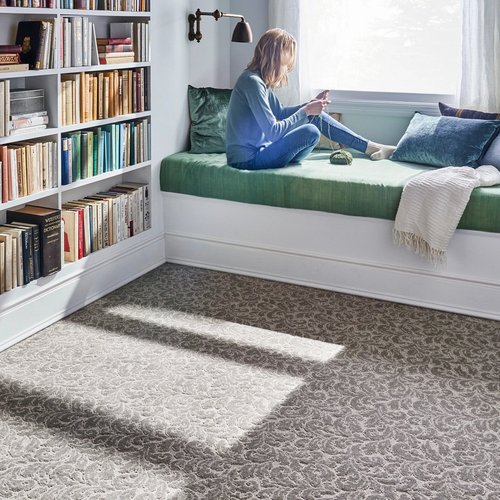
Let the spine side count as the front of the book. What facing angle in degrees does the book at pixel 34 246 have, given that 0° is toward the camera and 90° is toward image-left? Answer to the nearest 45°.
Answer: approximately 315°

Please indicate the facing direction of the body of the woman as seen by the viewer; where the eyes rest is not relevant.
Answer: to the viewer's right

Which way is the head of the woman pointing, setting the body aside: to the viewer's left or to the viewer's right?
to the viewer's right

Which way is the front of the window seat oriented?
toward the camera

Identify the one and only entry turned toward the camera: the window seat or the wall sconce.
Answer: the window seat

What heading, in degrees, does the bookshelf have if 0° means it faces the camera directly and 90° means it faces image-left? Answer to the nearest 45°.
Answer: approximately 315°

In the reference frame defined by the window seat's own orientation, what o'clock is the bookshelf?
The bookshelf is roughly at 2 o'clock from the window seat.
